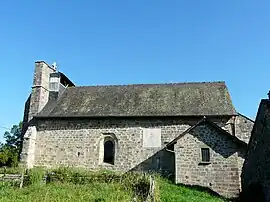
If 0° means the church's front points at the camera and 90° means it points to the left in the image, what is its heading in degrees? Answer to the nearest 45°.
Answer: approximately 90°
